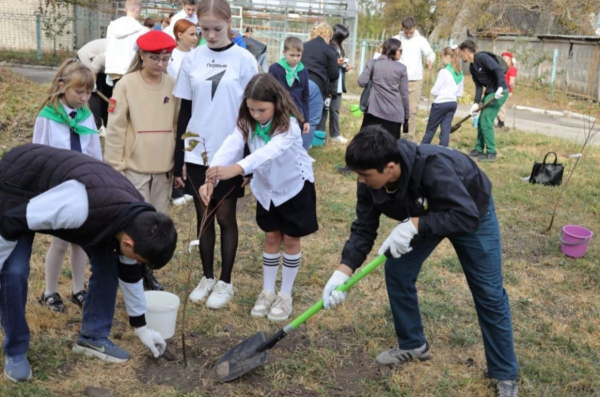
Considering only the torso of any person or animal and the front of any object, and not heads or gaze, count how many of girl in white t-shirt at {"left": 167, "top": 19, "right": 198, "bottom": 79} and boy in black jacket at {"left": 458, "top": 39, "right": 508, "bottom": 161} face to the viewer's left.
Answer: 1

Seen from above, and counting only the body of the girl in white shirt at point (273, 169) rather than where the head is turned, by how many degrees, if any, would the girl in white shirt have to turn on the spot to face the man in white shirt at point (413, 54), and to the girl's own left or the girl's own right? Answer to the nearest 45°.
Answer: approximately 135° to the girl's own right

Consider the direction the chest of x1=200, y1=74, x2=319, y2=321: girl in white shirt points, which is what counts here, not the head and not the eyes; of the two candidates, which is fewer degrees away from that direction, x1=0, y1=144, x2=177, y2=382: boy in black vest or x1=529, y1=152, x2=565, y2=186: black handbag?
the boy in black vest

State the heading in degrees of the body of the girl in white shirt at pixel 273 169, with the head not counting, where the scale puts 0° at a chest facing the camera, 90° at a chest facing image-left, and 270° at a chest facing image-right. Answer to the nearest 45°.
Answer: approximately 45°

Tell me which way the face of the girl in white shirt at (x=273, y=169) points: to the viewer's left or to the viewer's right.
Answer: to the viewer's left

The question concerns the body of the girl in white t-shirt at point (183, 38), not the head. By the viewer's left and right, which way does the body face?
facing the viewer and to the right of the viewer

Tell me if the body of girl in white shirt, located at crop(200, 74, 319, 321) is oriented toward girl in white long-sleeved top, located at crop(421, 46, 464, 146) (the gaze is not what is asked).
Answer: no

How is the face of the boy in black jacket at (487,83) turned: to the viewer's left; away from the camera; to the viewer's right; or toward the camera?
to the viewer's left

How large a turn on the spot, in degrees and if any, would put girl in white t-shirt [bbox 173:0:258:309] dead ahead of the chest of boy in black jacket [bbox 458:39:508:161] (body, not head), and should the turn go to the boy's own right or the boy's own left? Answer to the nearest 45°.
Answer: approximately 90° to the boy's own left

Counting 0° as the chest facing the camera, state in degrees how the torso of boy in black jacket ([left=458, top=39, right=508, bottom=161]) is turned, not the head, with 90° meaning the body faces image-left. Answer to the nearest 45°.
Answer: approximately 90°

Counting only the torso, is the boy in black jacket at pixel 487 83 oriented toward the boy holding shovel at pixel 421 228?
no

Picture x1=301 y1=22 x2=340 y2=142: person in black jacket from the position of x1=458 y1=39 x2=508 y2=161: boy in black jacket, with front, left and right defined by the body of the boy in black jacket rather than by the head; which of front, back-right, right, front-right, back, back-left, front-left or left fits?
front-left

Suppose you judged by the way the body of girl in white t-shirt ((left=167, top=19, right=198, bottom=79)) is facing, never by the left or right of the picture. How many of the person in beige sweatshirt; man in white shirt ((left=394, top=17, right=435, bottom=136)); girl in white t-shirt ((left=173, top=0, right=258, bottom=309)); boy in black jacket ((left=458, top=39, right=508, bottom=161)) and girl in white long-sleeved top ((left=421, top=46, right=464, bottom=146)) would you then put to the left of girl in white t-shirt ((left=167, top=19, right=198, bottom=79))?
3
